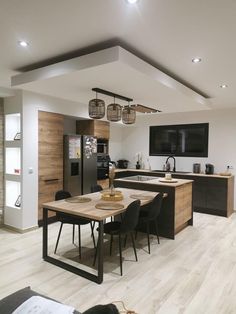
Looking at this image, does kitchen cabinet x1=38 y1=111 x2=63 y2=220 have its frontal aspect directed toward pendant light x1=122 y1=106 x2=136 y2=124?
yes

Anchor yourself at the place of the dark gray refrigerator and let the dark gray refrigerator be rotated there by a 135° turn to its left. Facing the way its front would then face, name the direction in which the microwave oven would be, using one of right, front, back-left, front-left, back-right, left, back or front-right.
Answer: front-right

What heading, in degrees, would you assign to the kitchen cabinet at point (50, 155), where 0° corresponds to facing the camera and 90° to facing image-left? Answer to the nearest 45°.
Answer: approximately 315°

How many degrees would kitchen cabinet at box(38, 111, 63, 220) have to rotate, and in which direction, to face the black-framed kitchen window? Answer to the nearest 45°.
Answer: approximately 45° to its left

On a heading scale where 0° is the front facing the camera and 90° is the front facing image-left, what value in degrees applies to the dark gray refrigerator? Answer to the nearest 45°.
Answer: approximately 315°
